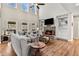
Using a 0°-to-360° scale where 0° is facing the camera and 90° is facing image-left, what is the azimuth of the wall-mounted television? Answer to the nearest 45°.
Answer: approximately 45°
